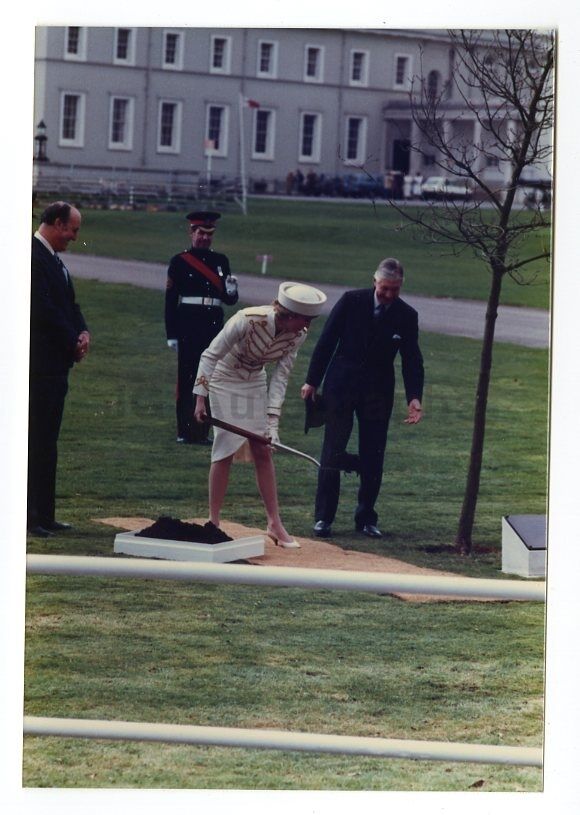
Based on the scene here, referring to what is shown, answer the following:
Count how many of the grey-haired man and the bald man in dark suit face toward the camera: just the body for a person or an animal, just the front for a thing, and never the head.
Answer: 1

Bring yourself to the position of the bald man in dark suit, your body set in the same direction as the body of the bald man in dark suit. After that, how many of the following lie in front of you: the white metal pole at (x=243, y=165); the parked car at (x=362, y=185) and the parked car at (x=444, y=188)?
0

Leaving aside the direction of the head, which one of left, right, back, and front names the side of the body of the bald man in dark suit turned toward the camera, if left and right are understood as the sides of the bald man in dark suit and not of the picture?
right

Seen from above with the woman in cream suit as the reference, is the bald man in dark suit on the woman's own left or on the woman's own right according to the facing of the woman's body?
on the woman's own right

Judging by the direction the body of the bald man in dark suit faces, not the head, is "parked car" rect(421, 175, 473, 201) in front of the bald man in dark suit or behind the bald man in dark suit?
in front

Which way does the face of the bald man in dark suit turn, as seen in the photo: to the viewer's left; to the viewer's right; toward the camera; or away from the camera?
to the viewer's right
